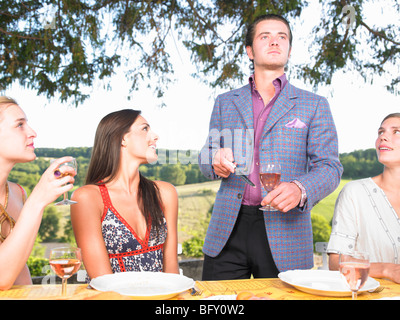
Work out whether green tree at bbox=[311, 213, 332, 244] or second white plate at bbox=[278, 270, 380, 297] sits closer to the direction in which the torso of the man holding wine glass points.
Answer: the second white plate

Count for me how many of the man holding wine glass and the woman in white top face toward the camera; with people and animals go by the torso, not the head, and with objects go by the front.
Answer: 2

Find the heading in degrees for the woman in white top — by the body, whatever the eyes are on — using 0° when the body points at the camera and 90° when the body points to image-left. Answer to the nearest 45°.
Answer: approximately 0°

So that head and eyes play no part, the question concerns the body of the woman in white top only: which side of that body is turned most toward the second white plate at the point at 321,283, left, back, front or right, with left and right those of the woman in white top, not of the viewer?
front

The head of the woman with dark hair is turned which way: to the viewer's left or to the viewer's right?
to the viewer's right

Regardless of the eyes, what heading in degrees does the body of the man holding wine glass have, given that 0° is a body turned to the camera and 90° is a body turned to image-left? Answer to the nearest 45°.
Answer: approximately 0°

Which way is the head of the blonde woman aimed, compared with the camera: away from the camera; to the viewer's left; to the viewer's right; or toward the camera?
to the viewer's right

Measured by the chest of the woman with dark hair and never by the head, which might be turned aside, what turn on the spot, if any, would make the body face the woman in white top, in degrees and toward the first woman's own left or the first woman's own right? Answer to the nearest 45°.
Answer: approximately 45° to the first woman's own left

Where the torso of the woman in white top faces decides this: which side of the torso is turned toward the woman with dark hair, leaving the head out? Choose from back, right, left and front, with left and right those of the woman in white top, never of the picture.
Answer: right

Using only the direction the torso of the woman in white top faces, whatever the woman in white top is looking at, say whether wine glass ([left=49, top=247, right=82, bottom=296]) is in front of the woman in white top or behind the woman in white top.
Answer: in front

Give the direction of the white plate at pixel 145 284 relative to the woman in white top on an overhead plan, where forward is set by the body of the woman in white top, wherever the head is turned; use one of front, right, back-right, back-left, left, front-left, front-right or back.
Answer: front-right

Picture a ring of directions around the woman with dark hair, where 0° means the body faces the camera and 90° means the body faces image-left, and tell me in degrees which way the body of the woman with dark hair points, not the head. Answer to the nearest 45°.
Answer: approximately 315°

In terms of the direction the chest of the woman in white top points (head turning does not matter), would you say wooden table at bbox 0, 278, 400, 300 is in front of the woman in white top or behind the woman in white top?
in front

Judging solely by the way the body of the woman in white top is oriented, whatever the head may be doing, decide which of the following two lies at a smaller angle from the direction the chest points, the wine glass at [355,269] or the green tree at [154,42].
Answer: the wine glass
